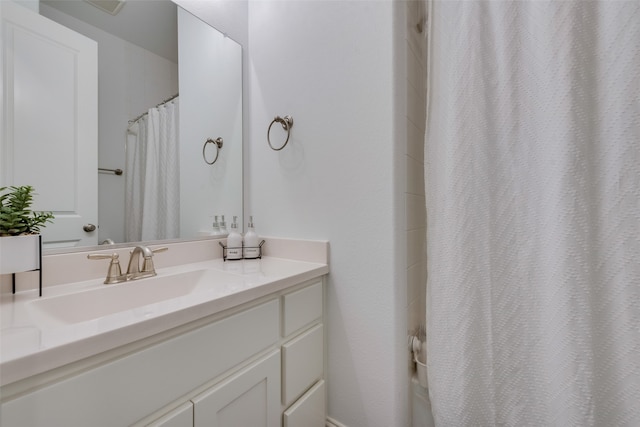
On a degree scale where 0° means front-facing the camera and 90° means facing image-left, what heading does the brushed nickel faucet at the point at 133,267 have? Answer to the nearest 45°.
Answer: approximately 315°

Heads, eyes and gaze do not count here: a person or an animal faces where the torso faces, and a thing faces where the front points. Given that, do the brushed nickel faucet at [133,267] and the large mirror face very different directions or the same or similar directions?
same or similar directions

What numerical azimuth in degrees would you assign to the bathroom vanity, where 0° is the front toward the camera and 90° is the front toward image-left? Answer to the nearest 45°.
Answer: approximately 315°

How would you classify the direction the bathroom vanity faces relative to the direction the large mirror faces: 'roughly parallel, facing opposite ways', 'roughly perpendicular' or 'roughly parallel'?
roughly parallel
